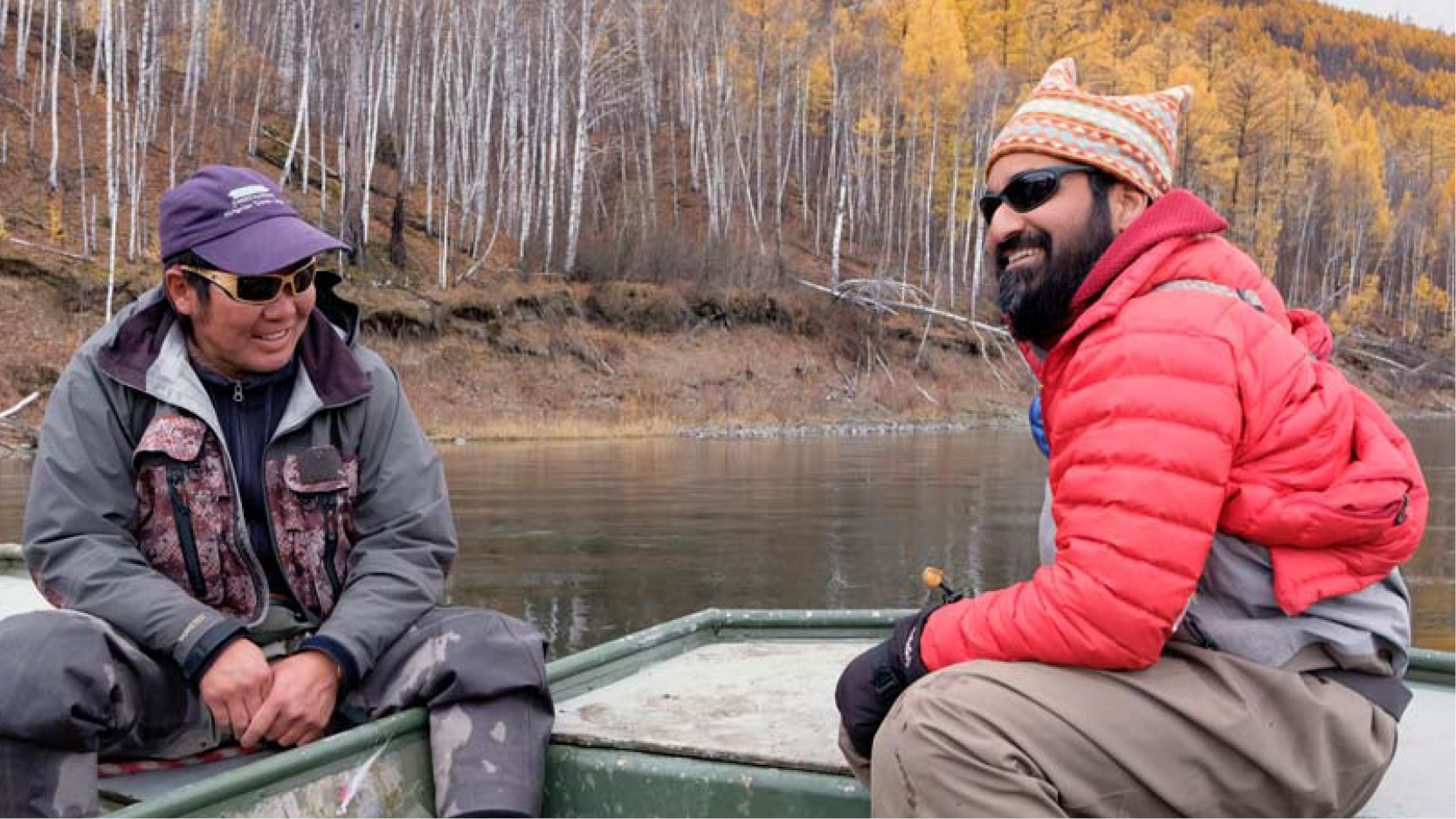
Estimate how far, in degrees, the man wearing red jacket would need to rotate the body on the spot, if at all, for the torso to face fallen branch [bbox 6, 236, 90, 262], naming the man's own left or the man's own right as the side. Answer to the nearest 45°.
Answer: approximately 45° to the man's own right

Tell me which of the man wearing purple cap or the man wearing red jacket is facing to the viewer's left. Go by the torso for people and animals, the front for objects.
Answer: the man wearing red jacket

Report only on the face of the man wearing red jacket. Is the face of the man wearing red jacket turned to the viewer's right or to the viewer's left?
to the viewer's left

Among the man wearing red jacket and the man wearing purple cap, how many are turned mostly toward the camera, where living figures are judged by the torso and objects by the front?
1

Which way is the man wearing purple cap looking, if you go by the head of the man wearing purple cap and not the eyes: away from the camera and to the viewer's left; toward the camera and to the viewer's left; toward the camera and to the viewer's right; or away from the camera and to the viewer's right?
toward the camera and to the viewer's right

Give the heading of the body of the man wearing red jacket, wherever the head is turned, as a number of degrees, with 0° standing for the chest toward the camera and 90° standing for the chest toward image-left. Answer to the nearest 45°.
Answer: approximately 90°

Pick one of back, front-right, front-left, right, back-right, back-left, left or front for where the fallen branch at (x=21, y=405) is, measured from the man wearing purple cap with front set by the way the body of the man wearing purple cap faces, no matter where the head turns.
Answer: back

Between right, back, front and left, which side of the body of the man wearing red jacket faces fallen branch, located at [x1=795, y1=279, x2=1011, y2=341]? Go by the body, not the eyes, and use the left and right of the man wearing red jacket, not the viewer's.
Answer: right

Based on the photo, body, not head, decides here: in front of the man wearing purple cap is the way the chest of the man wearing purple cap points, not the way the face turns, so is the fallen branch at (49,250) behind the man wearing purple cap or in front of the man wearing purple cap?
behind

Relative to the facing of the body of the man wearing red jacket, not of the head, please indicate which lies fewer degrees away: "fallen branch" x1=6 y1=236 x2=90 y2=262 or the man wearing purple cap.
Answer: the man wearing purple cap

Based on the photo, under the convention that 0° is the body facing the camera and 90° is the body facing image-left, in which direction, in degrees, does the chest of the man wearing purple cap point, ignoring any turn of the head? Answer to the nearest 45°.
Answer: approximately 0°
